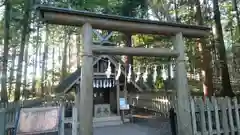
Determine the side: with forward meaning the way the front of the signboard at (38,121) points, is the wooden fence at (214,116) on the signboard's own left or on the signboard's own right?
on the signboard's own left

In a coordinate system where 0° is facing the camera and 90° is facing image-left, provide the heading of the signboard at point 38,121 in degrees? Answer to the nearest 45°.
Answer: approximately 0°

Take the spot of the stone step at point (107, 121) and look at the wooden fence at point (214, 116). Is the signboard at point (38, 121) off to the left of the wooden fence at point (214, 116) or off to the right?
right

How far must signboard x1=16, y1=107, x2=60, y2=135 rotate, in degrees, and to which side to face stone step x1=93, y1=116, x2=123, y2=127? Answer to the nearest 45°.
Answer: approximately 135° to its left

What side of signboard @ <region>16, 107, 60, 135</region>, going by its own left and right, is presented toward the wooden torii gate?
left
